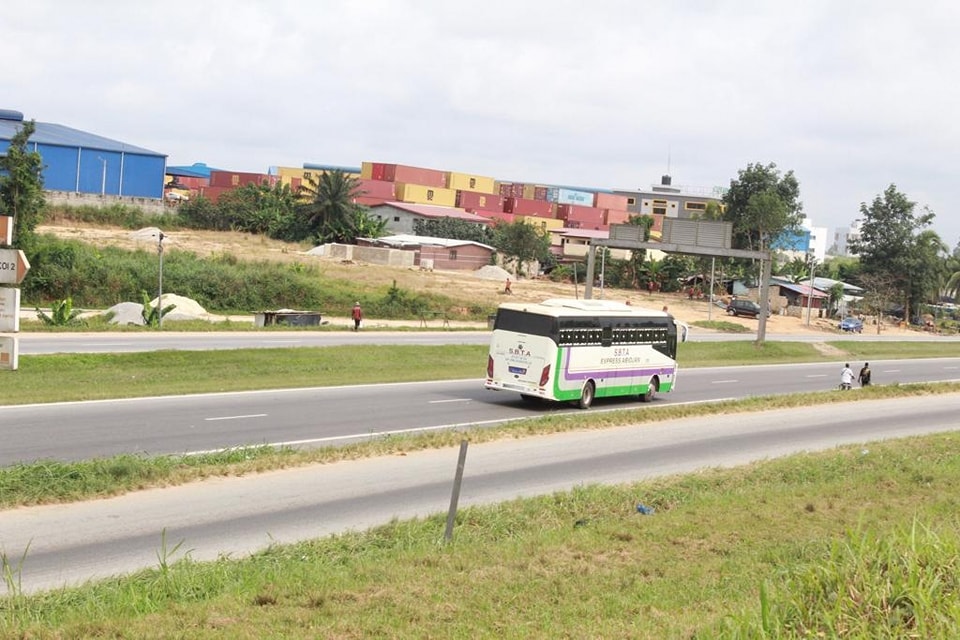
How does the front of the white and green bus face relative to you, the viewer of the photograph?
facing away from the viewer and to the right of the viewer

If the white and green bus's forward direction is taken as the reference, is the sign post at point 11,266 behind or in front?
behind

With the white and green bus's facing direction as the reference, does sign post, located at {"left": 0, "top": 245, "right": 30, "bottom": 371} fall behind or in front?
behind
